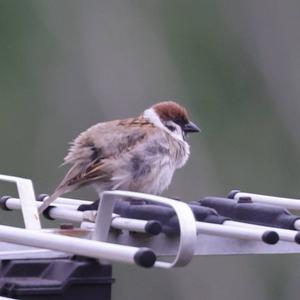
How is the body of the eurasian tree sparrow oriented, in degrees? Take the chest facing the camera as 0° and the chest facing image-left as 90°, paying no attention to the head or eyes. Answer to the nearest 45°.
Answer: approximately 270°
